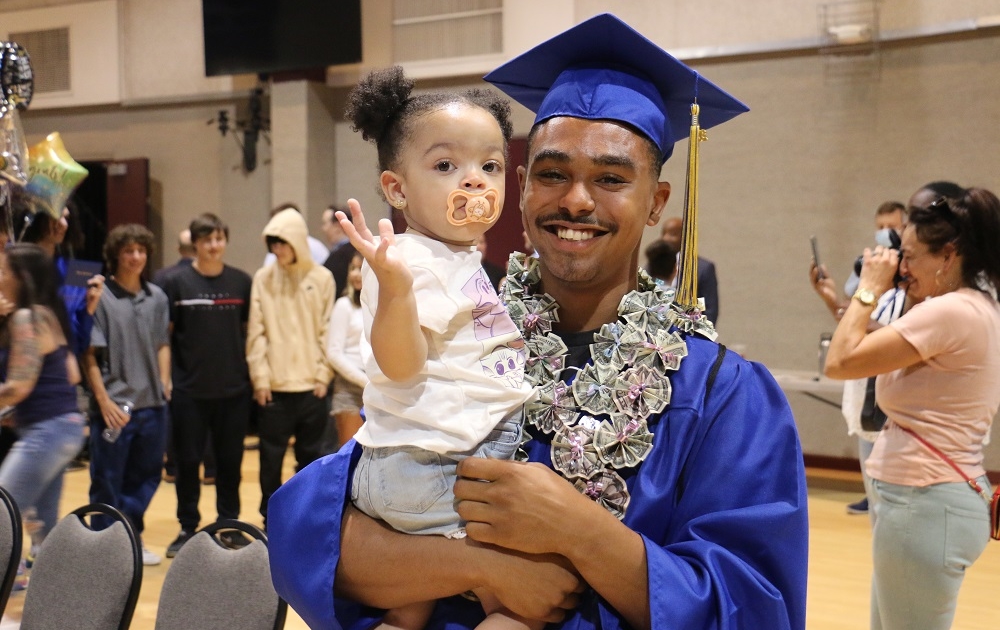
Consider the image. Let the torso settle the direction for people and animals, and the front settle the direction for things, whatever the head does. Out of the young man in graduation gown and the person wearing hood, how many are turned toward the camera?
2

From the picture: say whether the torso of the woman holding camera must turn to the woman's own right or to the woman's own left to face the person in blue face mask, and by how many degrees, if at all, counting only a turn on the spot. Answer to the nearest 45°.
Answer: approximately 90° to the woman's own right

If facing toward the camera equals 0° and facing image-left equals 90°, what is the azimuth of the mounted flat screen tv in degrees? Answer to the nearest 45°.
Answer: approximately 45°

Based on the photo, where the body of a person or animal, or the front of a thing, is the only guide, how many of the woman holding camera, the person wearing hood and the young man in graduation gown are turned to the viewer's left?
1

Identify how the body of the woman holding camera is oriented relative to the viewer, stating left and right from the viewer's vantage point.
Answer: facing to the left of the viewer

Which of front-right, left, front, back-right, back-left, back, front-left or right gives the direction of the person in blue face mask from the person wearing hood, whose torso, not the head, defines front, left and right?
front-left

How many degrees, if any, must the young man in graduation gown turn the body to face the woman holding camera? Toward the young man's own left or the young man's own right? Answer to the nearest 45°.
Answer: approximately 135° to the young man's own left

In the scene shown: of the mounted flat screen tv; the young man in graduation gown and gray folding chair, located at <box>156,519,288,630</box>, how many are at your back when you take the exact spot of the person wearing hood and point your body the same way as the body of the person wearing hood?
1

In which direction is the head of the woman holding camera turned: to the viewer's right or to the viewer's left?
to the viewer's left

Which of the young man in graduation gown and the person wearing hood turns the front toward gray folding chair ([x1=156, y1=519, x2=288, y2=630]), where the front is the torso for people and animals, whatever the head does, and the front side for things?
the person wearing hood
